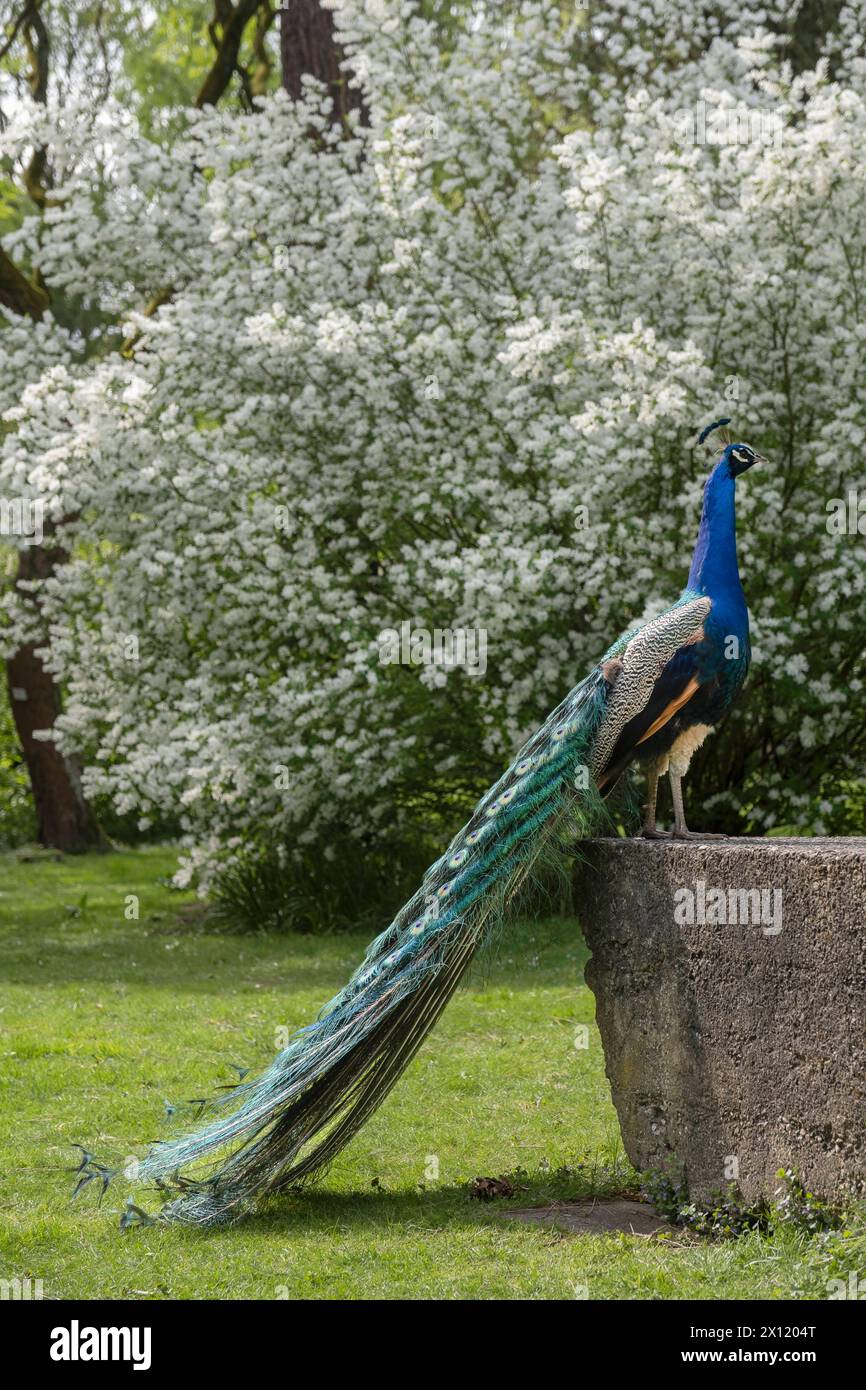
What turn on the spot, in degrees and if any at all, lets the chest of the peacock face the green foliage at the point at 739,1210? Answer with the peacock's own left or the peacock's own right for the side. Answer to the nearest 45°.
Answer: approximately 45° to the peacock's own right

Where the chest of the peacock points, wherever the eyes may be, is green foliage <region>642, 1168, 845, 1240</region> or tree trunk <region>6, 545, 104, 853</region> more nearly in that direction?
the green foliage

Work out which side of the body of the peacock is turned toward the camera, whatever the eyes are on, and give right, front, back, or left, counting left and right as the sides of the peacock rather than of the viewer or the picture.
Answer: right

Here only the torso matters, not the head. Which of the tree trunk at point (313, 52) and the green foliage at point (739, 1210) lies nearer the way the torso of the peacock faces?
the green foliage

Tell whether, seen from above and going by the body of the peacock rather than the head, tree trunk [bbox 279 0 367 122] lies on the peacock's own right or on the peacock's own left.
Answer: on the peacock's own left

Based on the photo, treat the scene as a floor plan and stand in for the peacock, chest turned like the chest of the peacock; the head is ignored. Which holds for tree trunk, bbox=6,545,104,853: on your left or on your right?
on your left
